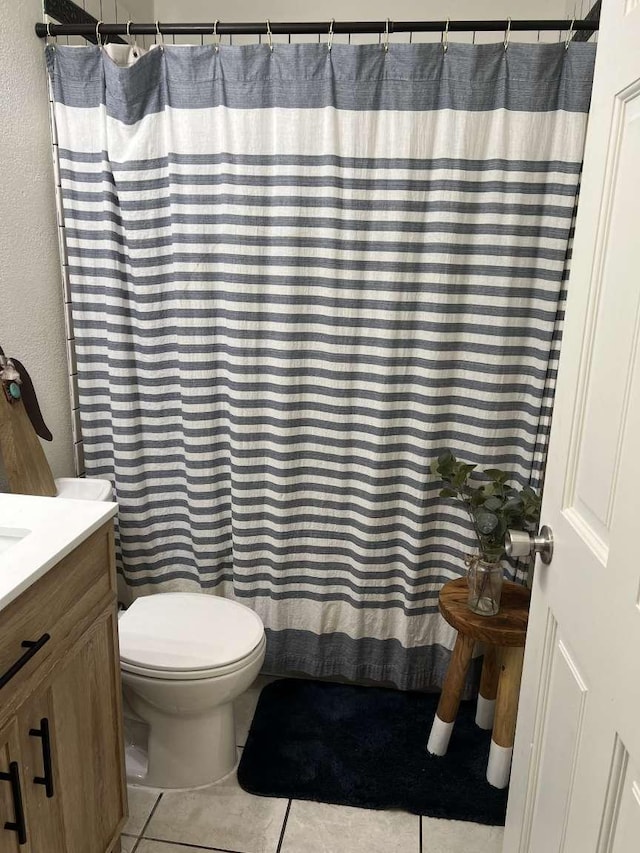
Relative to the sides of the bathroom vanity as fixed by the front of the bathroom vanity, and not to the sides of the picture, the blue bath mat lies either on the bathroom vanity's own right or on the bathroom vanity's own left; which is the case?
on the bathroom vanity's own left

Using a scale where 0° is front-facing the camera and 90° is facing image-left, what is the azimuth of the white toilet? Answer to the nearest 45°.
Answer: approximately 315°

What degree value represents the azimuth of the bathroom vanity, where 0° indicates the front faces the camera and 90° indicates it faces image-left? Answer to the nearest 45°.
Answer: approximately 315°

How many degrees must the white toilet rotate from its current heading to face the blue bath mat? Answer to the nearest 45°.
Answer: approximately 45° to its left
